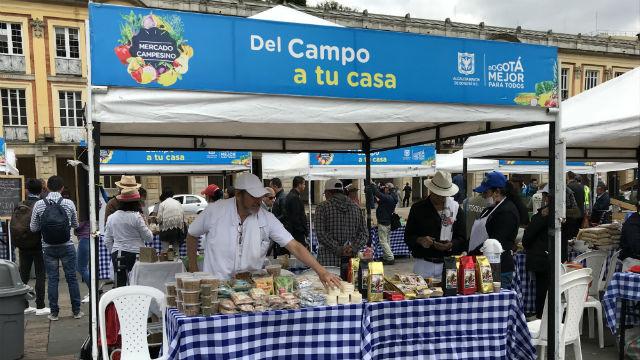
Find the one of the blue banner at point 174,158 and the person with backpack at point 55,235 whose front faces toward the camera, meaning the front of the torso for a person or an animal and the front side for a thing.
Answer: the blue banner

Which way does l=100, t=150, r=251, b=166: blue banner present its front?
toward the camera

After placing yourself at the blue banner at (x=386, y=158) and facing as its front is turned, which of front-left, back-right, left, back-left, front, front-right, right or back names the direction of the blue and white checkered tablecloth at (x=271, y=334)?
front

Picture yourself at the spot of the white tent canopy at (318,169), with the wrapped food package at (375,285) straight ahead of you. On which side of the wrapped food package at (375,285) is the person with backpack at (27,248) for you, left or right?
right

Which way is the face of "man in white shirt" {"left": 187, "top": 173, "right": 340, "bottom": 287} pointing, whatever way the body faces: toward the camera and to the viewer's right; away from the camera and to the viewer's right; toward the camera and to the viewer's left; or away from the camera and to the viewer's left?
toward the camera and to the viewer's right

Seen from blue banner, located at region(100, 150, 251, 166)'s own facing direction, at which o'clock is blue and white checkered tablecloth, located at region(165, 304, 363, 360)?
The blue and white checkered tablecloth is roughly at 12 o'clock from the blue banner.

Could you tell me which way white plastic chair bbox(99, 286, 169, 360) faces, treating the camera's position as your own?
facing away from the viewer

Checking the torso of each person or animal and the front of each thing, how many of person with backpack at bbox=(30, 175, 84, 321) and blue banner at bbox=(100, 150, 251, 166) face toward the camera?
1

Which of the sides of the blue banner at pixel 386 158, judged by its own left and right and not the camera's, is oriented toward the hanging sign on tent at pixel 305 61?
front

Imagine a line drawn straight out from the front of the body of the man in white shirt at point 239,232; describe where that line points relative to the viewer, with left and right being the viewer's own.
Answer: facing the viewer and to the right of the viewer

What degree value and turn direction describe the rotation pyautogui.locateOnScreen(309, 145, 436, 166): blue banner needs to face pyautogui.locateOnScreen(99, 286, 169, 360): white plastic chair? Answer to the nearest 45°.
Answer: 0° — it already faces it

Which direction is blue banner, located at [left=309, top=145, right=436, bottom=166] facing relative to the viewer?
toward the camera

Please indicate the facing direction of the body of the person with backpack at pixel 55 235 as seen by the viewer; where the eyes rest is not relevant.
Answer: away from the camera
